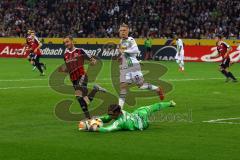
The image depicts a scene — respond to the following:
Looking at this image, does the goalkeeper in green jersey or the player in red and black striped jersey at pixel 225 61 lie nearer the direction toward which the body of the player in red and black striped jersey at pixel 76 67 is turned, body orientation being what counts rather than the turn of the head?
the goalkeeper in green jersey

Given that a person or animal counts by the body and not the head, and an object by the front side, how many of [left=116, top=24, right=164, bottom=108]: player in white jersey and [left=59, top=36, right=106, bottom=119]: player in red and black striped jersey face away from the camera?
0

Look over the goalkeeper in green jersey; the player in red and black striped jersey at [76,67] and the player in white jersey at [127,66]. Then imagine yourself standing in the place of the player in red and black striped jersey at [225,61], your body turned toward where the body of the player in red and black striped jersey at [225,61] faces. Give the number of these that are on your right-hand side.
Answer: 0

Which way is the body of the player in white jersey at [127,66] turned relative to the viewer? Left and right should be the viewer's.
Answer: facing the viewer and to the left of the viewer

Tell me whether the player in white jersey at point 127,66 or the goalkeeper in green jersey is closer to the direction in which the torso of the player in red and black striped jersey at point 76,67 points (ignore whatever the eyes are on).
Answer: the goalkeeper in green jersey
